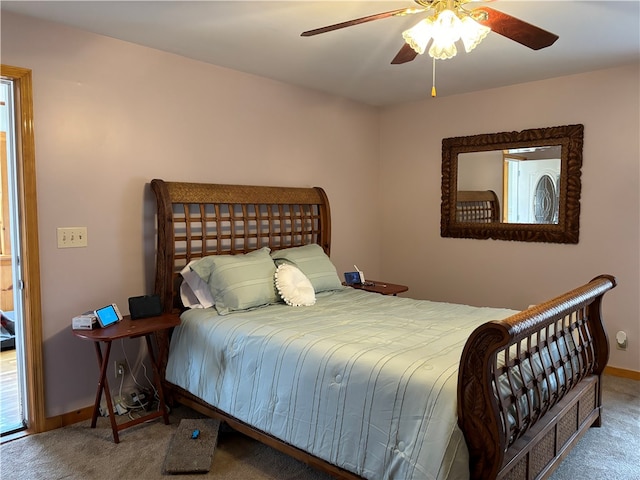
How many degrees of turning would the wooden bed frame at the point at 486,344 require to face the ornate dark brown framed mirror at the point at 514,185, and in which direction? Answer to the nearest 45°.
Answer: approximately 135° to its left

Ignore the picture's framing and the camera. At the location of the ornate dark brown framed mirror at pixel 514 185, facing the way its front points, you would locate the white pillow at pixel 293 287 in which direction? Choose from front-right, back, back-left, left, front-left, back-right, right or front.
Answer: front

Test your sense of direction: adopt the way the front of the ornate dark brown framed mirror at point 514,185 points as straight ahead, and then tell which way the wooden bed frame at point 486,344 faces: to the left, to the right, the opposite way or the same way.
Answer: to the left

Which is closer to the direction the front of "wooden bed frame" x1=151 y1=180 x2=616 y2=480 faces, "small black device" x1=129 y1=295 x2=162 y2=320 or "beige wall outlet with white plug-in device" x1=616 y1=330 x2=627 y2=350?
the beige wall outlet with white plug-in device

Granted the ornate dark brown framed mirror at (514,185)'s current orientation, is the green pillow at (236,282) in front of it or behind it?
in front

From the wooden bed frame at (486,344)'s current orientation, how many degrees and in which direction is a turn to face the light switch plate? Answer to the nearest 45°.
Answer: approximately 135° to its right

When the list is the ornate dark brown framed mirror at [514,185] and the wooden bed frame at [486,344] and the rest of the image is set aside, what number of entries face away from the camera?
0

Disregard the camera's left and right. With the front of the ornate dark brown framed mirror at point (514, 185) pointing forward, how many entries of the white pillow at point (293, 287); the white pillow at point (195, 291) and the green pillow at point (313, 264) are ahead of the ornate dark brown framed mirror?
3

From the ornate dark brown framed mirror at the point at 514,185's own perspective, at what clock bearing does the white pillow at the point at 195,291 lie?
The white pillow is roughly at 12 o'clock from the ornate dark brown framed mirror.

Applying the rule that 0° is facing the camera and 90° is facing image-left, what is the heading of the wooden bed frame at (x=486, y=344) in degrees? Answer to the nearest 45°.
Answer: approximately 315°

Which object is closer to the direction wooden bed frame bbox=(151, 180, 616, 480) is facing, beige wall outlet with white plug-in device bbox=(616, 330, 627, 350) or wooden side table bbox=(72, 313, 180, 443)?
the beige wall outlet with white plug-in device

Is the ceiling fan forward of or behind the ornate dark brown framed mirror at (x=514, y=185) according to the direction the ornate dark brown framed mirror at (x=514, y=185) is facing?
forward

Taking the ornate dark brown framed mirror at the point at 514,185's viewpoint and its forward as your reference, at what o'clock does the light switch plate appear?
The light switch plate is roughly at 12 o'clock from the ornate dark brown framed mirror.

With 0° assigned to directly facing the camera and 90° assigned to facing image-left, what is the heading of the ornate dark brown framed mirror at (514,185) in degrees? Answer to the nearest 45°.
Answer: approximately 45°

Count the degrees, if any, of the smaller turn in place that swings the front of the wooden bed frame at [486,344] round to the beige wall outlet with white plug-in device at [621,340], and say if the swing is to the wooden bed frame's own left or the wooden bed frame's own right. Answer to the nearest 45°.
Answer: approximately 90° to the wooden bed frame's own left

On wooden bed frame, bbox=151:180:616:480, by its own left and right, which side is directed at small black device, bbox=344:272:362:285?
back

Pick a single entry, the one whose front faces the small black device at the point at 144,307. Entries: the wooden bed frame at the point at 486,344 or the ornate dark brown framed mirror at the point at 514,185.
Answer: the ornate dark brown framed mirror

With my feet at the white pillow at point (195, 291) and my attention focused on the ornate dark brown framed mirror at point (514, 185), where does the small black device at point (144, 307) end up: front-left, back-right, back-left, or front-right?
back-right
